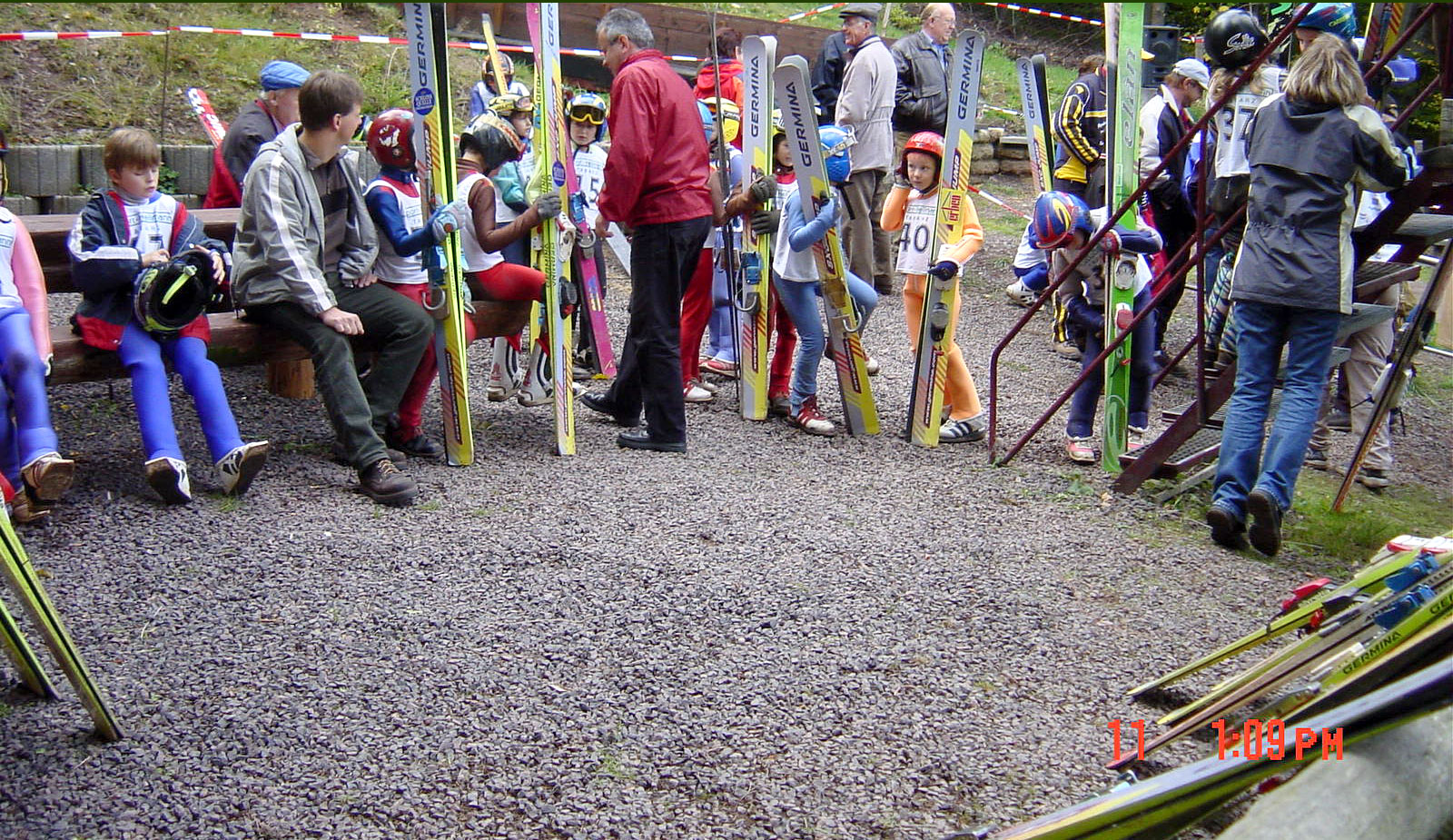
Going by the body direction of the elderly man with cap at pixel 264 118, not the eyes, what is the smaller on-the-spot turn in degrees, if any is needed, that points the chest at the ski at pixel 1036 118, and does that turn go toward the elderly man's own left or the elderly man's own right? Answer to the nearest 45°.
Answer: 0° — they already face it

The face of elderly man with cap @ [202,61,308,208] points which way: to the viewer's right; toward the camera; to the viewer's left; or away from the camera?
to the viewer's right

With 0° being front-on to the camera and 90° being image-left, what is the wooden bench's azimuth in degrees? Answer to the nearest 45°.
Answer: approximately 0°

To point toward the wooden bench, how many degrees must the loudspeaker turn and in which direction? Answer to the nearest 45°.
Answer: approximately 45° to its right

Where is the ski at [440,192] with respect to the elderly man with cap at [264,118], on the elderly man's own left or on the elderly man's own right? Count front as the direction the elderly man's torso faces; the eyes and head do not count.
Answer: on the elderly man's own right

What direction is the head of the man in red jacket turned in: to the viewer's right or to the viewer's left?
to the viewer's left

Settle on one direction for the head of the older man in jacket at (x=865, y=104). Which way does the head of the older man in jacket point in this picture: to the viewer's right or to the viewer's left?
to the viewer's left

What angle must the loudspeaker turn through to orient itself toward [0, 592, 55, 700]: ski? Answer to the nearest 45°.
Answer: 0° — it already faces it

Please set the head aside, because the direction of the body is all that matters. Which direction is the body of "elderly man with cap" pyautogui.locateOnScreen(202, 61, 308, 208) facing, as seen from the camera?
to the viewer's right

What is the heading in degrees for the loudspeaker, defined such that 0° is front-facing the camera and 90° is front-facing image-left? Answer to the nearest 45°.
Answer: approximately 0°
